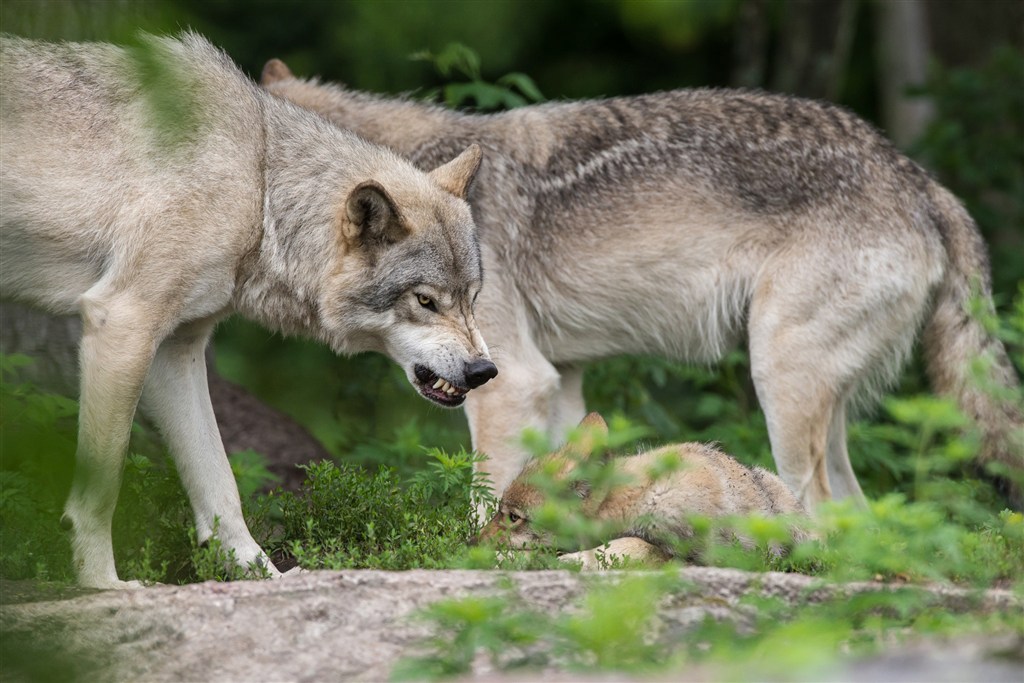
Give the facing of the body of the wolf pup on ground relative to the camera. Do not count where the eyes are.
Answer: to the viewer's left

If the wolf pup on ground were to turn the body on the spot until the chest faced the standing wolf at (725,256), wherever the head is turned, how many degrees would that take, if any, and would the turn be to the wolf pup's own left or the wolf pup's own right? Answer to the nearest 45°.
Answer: approximately 90° to the wolf pup's own right

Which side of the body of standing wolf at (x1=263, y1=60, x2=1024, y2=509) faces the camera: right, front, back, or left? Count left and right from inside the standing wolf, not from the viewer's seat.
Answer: left

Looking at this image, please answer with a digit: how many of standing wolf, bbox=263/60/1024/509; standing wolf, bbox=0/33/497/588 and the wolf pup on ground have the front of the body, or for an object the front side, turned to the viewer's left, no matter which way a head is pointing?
2

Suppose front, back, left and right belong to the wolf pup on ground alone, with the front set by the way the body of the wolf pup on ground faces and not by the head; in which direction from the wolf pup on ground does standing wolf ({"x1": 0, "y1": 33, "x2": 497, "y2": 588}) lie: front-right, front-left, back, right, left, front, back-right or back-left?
front

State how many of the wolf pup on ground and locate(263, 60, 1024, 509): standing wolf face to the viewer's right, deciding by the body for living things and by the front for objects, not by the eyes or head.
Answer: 0

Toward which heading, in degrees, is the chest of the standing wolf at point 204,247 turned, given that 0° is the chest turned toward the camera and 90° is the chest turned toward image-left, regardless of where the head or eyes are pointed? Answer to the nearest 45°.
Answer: approximately 270°

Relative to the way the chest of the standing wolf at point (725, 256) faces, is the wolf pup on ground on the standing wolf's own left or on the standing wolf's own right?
on the standing wolf's own left

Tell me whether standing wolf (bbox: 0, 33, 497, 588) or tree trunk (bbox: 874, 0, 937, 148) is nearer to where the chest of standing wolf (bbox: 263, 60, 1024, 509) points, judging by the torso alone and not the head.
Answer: the standing wolf

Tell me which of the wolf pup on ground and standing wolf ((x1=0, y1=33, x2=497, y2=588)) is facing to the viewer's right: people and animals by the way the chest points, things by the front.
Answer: the standing wolf

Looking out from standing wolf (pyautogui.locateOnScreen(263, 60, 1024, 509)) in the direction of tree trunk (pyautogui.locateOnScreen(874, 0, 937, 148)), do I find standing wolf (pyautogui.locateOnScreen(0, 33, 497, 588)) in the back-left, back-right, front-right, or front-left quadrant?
back-left

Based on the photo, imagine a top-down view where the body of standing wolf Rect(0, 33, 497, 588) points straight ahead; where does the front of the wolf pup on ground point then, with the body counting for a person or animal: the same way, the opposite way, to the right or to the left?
the opposite way

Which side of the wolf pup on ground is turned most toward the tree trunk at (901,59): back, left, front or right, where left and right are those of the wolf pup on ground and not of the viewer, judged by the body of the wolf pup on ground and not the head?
right
